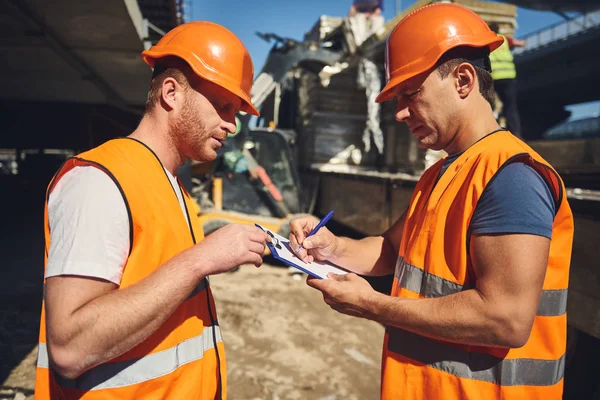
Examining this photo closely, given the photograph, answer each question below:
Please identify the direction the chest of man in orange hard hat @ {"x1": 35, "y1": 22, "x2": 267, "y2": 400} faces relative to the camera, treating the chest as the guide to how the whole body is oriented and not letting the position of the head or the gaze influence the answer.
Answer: to the viewer's right

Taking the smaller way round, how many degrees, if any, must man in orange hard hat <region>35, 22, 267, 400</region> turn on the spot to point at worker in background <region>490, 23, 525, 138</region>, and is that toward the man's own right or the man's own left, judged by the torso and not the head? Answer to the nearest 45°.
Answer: approximately 45° to the man's own left
